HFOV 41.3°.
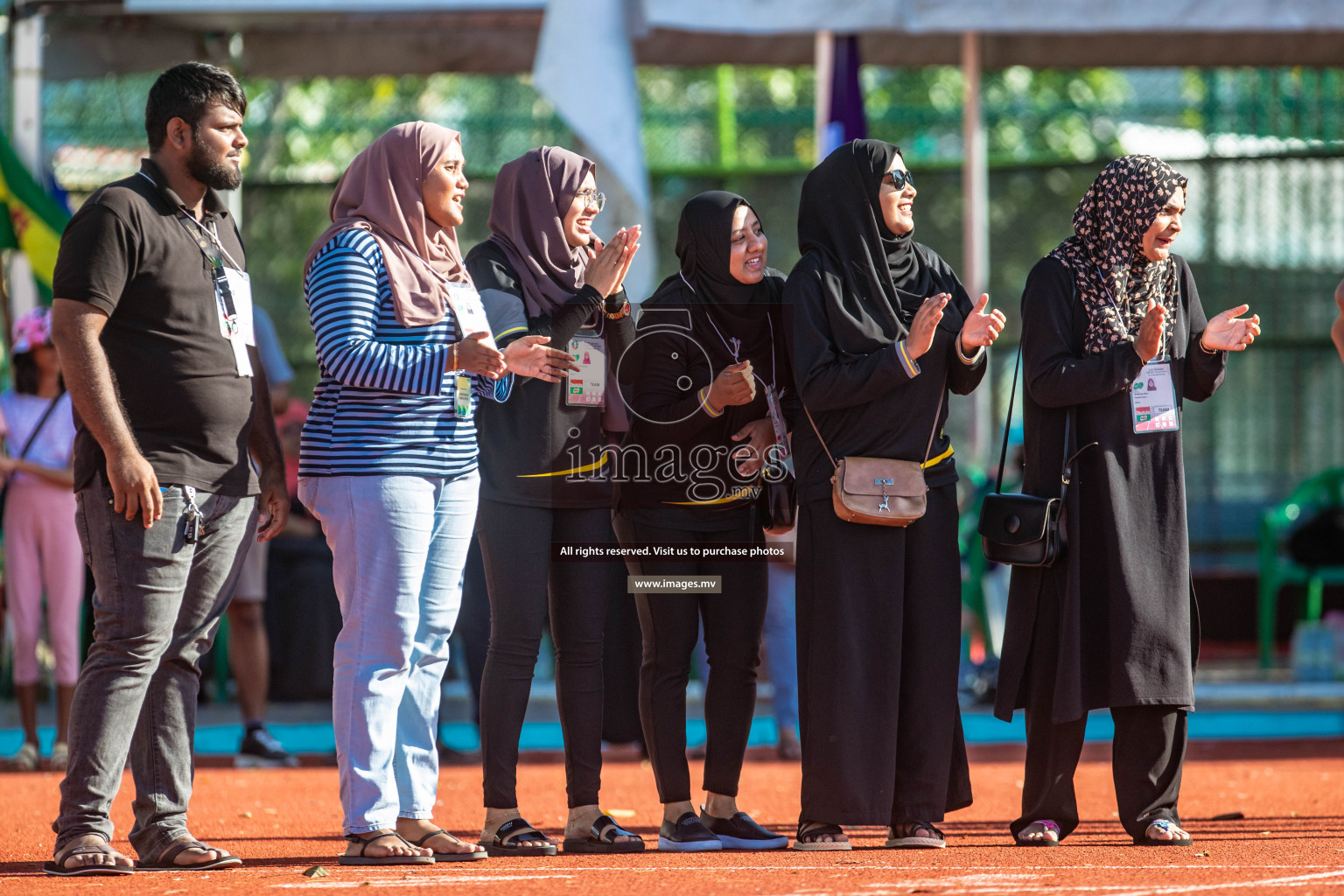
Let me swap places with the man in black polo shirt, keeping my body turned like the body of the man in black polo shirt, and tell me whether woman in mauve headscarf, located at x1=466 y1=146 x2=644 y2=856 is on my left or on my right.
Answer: on my left

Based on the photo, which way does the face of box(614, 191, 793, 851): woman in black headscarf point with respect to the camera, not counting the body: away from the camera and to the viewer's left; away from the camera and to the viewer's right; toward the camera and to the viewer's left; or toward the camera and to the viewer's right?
toward the camera and to the viewer's right

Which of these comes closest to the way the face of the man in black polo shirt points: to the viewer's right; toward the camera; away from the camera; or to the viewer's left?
to the viewer's right

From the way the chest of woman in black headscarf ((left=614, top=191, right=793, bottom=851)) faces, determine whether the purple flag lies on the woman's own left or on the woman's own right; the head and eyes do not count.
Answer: on the woman's own left

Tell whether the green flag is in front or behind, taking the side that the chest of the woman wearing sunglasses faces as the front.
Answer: behind

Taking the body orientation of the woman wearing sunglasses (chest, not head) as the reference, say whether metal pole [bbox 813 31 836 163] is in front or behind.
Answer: behind

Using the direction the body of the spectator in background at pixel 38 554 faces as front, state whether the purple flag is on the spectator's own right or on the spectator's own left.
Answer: on the spectator's own left
